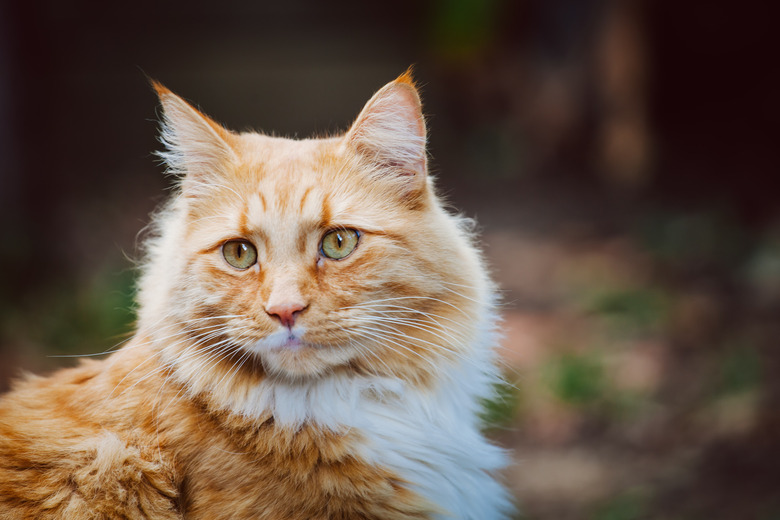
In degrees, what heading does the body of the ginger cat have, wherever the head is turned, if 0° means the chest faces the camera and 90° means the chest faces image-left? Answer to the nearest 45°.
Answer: approximately 315°
